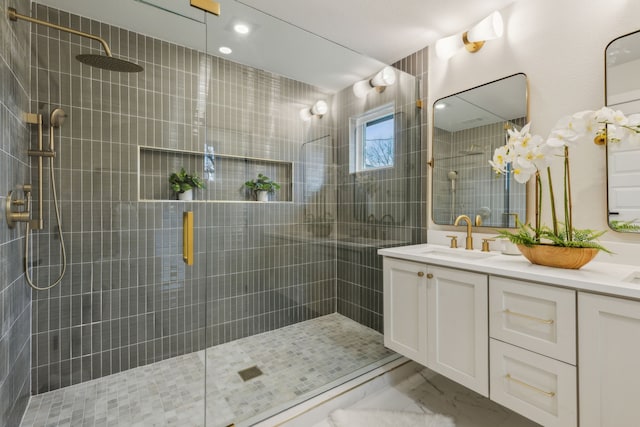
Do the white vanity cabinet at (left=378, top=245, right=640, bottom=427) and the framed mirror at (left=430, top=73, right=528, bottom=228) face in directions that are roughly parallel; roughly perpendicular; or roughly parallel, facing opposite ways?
roughly parallel

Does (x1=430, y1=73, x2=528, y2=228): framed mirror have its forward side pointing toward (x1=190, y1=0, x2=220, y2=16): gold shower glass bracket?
yes

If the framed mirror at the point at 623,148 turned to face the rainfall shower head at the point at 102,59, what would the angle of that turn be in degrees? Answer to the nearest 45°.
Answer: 0° — it already faces it

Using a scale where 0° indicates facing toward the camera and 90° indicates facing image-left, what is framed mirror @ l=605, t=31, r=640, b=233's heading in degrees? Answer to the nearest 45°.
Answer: approximately 45°

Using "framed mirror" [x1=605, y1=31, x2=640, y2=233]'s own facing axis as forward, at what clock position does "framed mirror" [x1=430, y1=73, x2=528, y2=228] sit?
"framed mirror" [x1=430, y1=73, x2=528, y2=228] is roughly at 2 o'clock from "framed mirror" [x1=605, y1=31, x2=640, y2=233].

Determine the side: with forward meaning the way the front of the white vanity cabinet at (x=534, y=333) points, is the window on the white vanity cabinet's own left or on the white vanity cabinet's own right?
on the white vanity cabinet's own right

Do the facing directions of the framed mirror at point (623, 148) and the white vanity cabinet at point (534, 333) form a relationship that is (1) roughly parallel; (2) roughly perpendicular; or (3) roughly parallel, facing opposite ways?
roughly parallel

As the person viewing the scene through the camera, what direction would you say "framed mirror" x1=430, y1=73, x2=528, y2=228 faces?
facing the viewer and to the left of the viewer

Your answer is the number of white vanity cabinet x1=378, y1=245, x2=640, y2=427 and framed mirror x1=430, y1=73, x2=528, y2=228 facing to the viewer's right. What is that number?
0

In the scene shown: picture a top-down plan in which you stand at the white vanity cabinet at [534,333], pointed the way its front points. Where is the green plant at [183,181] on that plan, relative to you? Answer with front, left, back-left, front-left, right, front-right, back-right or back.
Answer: front-right
